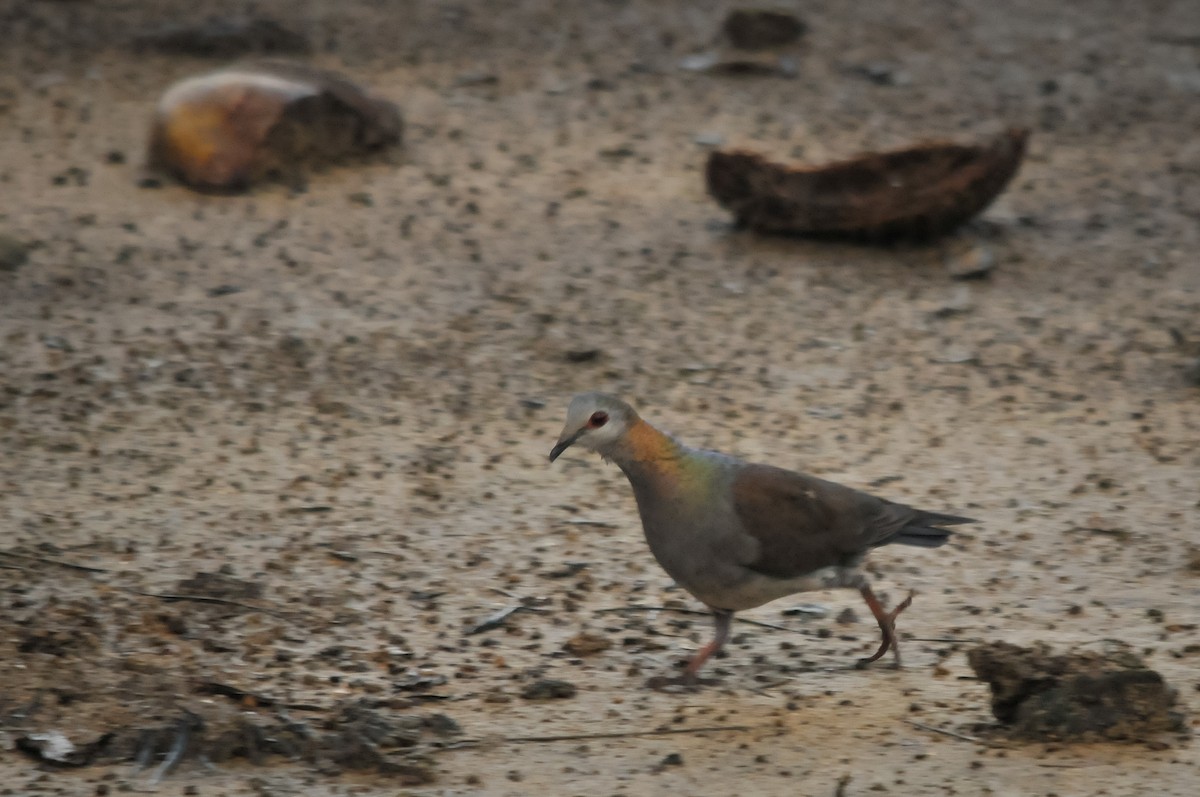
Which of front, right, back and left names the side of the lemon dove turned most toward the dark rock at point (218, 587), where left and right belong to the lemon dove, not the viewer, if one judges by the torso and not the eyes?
front

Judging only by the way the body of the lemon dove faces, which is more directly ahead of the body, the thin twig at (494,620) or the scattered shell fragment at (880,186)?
the thin twig

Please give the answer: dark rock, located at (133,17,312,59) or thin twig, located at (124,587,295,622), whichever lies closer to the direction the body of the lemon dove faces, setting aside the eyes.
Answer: the thin twig

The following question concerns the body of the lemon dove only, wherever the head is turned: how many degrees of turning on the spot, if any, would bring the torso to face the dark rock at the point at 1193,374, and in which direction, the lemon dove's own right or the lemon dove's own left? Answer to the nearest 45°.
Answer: approximately 135° to the lemon dove's own right

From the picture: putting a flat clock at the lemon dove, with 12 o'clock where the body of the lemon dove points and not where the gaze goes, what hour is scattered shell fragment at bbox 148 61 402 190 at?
The scattered shell fragment is roughly at 2 o'clock from the lemon dove.

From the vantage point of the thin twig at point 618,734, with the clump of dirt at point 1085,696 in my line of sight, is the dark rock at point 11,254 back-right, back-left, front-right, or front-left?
back-left

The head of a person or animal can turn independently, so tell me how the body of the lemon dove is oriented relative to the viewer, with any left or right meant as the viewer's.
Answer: facing to the left of the viewer

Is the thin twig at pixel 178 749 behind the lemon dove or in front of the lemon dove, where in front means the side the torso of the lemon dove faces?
in front

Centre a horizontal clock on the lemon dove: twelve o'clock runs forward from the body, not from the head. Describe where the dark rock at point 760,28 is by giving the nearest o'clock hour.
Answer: The dark rock is roughly at 3 o'clock from the lemon dove.
